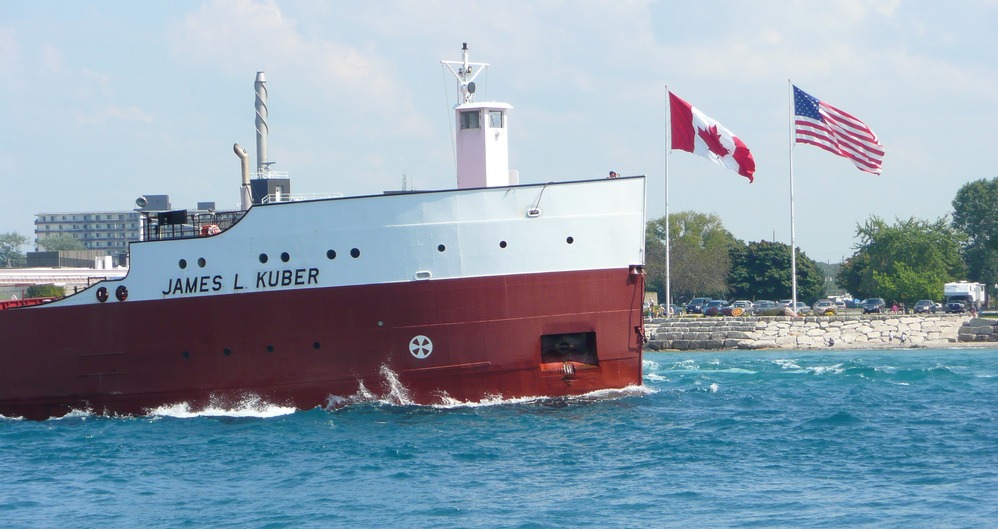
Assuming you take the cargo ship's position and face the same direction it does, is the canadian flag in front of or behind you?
in front

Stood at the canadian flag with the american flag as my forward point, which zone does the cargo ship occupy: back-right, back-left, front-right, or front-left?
back-right

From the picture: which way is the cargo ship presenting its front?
to the viewer's right

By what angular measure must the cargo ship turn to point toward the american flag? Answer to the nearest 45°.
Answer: approximately 45° to its left
